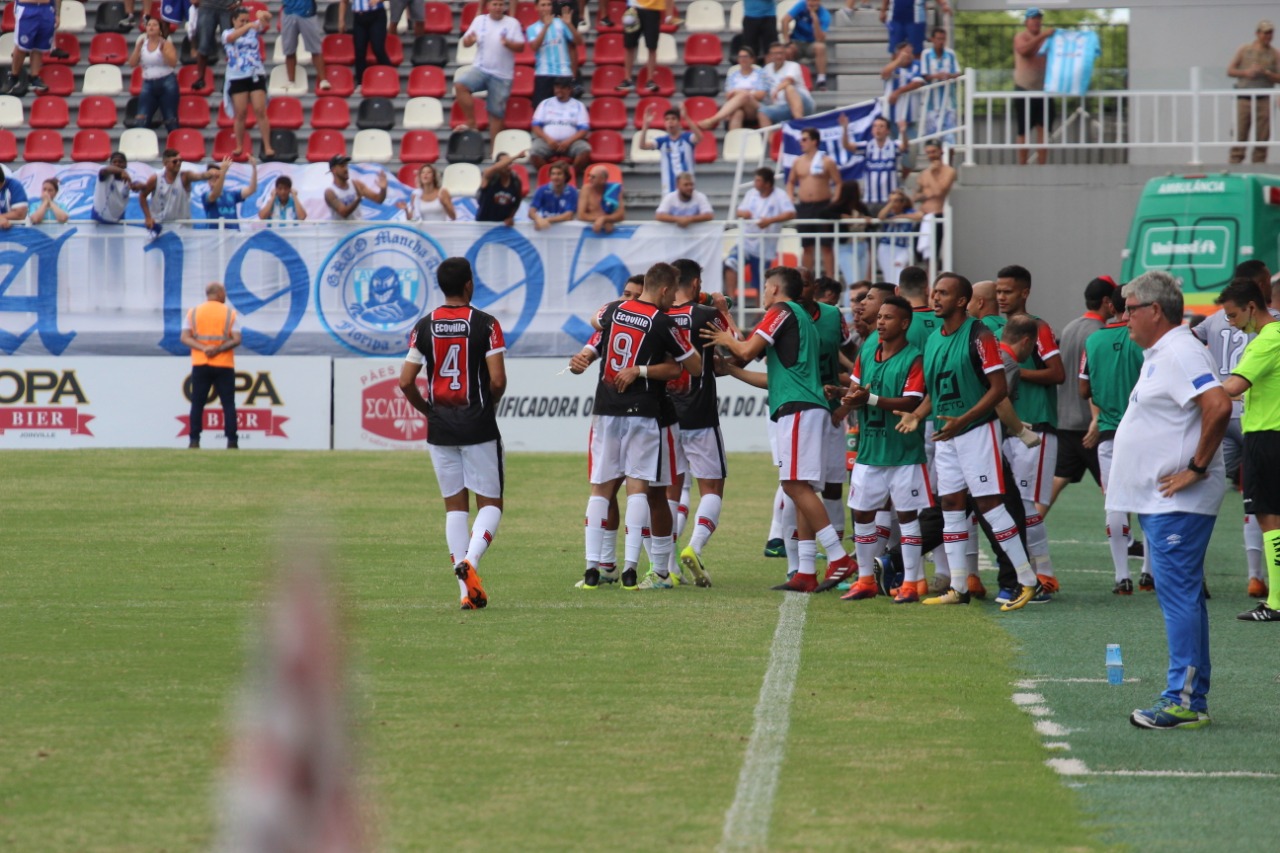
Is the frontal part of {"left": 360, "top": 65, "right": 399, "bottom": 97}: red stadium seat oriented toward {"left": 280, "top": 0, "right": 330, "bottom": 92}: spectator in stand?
no

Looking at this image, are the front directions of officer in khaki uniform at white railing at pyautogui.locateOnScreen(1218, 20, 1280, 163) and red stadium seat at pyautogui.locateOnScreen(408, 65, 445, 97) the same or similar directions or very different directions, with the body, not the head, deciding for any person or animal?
same or similar directions

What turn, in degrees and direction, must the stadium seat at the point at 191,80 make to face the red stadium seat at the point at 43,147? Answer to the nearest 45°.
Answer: approximately 90° to its right

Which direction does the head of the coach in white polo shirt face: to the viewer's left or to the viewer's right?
to the viewer's left

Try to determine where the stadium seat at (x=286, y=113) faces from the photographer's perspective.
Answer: facing the viewer

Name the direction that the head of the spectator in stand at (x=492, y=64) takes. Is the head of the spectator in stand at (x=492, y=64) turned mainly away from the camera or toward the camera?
toward the camera

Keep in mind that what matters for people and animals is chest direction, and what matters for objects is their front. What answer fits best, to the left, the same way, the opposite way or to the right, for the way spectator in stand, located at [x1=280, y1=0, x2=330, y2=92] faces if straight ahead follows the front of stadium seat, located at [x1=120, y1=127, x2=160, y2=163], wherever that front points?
the same way

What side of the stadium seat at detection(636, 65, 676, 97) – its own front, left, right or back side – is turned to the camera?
front

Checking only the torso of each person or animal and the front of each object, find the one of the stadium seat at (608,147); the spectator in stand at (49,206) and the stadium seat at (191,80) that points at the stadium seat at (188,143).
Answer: the stadium seat at (191,80)

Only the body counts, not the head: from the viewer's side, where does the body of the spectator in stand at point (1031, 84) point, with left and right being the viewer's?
facing the viewer and to the right of the viewer

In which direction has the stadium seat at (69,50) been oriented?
toward the camera

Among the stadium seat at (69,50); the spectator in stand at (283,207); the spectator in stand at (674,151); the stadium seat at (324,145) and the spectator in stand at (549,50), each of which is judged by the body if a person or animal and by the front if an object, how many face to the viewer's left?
0

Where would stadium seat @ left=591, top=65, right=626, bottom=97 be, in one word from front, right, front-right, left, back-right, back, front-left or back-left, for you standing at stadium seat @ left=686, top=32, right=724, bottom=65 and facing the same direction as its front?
right

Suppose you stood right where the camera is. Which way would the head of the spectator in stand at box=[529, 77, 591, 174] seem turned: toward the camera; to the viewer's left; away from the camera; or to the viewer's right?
toward the camera

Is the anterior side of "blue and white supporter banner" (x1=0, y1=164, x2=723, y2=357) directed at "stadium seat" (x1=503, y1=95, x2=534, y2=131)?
no

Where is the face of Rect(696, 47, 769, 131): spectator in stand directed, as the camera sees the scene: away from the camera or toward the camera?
toward the camera

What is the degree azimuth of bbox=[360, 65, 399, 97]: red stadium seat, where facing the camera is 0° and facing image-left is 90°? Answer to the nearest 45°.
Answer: approximately 0°

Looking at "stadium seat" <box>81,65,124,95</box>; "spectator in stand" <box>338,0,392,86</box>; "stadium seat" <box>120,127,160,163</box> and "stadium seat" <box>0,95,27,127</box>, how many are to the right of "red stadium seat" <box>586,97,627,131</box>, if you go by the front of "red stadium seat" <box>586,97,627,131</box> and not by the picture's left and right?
4

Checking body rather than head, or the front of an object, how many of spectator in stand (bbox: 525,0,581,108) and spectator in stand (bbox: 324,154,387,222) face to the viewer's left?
0

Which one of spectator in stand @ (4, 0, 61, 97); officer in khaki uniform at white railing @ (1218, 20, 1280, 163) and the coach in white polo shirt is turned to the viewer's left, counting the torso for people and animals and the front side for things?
the coach in white polo shirt

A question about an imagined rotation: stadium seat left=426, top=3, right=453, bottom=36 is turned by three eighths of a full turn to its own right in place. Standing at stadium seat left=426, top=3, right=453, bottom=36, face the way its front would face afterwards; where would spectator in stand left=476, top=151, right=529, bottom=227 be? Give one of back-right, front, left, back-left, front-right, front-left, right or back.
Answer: back-left

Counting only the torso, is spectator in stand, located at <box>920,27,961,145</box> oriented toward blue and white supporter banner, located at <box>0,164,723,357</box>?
no
